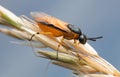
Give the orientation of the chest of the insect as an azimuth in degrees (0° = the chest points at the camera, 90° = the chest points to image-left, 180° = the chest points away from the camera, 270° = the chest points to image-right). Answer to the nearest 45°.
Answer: approximately 270°
